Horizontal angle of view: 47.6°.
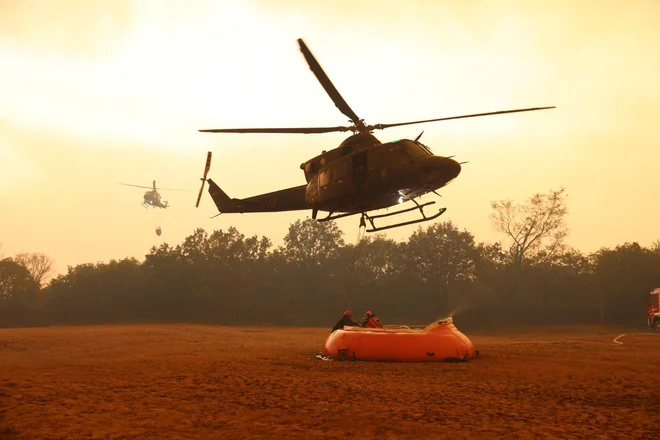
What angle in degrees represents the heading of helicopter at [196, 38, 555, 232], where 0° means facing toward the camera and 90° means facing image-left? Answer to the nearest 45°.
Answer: approximately 315°

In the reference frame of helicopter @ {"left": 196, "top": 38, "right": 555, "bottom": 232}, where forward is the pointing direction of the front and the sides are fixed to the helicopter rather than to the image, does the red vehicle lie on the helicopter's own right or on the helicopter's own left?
on the helicopter's own left
